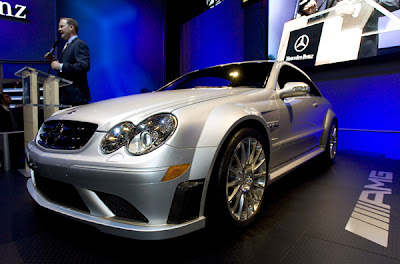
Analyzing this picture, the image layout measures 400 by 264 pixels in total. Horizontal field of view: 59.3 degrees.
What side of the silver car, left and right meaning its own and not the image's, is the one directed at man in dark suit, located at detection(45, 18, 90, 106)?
right

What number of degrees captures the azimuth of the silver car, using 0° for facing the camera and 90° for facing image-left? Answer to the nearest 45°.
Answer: approximately 45°

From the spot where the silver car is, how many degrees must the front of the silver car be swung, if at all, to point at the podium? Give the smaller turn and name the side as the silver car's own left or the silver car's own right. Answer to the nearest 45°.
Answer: approximately 90° to the silver car's own right
